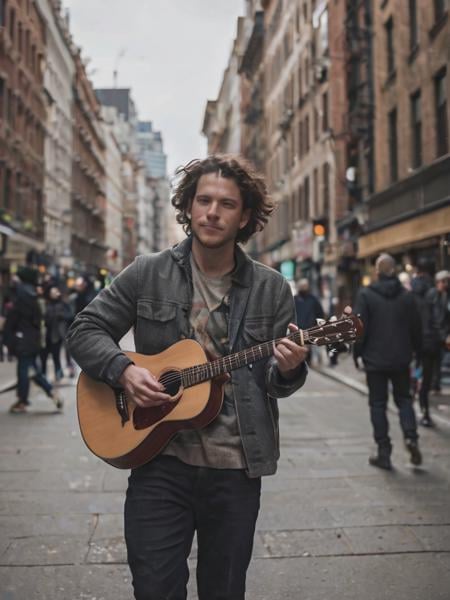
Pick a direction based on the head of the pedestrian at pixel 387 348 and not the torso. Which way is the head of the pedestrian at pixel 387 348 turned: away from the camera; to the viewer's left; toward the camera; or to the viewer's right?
away from the camera

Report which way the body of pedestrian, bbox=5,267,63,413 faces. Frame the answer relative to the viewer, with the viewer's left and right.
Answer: facing to the left of the viewer

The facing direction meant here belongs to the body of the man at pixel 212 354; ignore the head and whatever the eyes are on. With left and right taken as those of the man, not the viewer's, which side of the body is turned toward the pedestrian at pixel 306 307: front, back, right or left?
back

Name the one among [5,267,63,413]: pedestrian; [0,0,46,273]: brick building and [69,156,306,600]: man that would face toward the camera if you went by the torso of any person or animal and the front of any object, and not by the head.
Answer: the man

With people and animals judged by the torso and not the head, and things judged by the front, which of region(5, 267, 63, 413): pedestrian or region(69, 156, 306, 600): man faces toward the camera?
the man

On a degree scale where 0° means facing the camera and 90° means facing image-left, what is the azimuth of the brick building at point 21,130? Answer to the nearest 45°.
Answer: approximately 270°

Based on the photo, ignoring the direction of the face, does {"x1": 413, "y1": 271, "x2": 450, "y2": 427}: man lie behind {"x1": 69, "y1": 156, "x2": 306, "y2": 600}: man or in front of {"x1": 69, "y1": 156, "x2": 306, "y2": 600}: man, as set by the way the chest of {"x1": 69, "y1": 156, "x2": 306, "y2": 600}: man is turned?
behind

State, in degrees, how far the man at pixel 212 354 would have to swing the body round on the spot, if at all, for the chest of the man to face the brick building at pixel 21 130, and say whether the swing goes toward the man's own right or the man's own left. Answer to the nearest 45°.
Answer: approximately 180°

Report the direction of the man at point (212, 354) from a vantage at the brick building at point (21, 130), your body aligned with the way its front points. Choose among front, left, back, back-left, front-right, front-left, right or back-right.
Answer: right

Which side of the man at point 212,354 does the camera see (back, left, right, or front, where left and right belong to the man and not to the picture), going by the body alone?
front

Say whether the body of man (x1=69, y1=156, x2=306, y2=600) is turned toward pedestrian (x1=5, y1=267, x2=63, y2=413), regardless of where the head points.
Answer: no

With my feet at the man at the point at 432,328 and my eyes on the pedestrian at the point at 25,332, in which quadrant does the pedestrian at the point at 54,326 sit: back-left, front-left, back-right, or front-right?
front-right
